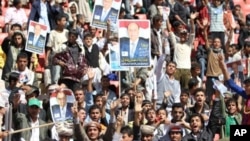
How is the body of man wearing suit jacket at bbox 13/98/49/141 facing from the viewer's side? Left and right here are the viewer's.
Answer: facing the viewer
